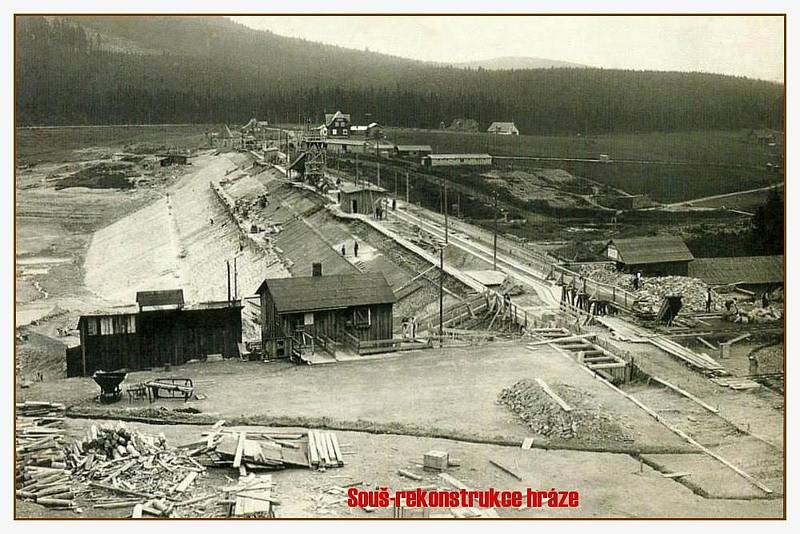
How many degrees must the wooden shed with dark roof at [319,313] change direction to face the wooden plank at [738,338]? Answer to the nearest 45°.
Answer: approximately 90° to its left

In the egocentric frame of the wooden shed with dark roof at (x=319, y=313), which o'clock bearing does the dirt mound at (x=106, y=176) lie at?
The dirt mound is roughly at 4 o'clock from the wooden shed with dark roof.

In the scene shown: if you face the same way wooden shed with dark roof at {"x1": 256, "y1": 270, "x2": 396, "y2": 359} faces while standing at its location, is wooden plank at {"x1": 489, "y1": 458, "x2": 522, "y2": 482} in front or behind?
in front

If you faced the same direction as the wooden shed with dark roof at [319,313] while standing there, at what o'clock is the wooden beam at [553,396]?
The wooden beam is roughly at 10 o'clock from the wooden shed with dark roof.

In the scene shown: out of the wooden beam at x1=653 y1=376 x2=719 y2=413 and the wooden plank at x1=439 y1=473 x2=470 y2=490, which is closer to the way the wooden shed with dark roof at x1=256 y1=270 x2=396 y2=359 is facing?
the wooden plank

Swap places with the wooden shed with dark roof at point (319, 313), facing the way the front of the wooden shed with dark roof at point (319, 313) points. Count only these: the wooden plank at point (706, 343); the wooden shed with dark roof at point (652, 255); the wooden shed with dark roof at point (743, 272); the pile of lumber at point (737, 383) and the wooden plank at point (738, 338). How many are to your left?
5

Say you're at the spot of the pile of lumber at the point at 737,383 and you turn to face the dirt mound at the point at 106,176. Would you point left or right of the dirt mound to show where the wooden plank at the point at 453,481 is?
left

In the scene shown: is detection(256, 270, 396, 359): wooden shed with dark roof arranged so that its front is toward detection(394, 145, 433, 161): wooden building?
no

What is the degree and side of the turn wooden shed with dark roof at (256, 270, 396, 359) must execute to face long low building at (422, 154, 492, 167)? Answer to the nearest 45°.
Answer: approximately 135° to its left

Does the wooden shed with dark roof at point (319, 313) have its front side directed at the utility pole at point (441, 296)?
no

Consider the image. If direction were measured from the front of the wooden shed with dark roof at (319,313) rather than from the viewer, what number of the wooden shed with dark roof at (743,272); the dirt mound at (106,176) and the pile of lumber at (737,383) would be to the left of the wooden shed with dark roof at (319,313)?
2

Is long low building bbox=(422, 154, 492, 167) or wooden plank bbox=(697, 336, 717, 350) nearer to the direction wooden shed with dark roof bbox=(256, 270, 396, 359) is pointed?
the wooden plank

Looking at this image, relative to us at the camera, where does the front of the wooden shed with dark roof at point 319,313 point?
facing the viewer

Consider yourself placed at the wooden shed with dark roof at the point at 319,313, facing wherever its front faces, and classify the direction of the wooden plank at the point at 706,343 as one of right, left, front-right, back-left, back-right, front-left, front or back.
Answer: left

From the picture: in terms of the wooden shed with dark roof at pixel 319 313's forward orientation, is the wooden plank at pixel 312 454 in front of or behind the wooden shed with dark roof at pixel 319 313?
in front

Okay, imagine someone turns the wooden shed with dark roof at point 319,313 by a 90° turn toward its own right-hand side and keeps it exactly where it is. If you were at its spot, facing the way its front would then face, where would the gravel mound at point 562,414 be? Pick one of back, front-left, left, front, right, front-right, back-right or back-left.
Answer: back-left

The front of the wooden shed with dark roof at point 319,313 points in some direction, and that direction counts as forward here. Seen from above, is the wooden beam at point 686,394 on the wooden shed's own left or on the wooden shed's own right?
on the wooden shed's own left

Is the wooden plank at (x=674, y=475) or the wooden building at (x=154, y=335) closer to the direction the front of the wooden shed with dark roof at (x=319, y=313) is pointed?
the wooden plank
